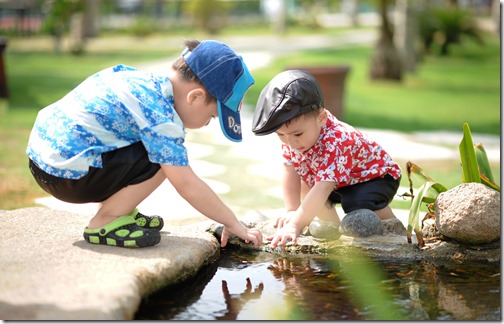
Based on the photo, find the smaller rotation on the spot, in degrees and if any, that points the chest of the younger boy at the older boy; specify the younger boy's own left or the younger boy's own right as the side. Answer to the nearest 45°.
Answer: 0° — they already face them

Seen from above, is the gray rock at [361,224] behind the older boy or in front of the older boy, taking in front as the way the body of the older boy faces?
in front

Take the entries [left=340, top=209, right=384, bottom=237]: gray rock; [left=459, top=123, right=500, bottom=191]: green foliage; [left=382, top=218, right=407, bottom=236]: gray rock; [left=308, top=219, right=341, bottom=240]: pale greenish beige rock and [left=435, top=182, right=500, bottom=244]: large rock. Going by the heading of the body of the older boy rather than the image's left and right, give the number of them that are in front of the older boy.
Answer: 5

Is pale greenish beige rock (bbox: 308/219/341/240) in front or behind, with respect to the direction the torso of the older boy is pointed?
in front

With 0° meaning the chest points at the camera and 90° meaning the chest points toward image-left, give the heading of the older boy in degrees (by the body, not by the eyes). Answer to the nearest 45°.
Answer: approximately 270°

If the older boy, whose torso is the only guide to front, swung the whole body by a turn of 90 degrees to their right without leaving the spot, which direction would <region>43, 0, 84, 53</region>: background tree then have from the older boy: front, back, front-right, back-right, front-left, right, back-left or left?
back

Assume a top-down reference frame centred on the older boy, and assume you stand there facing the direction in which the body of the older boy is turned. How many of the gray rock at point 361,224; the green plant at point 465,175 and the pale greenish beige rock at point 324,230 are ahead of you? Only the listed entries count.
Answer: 3

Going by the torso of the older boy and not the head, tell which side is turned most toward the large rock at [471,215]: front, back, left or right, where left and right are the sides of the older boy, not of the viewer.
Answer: front

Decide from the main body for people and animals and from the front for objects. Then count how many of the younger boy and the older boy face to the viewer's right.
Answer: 1

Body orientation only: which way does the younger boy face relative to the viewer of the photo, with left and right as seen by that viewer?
facing the viewer and to the left of the viewer

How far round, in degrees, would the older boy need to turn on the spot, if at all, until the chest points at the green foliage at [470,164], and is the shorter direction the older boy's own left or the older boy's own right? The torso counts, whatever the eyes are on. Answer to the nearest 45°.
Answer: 0° — they already face it

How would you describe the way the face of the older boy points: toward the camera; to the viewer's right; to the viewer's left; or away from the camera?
to the viewer's right

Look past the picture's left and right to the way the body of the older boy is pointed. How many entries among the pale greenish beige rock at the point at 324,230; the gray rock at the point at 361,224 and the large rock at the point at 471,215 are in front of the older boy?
3
